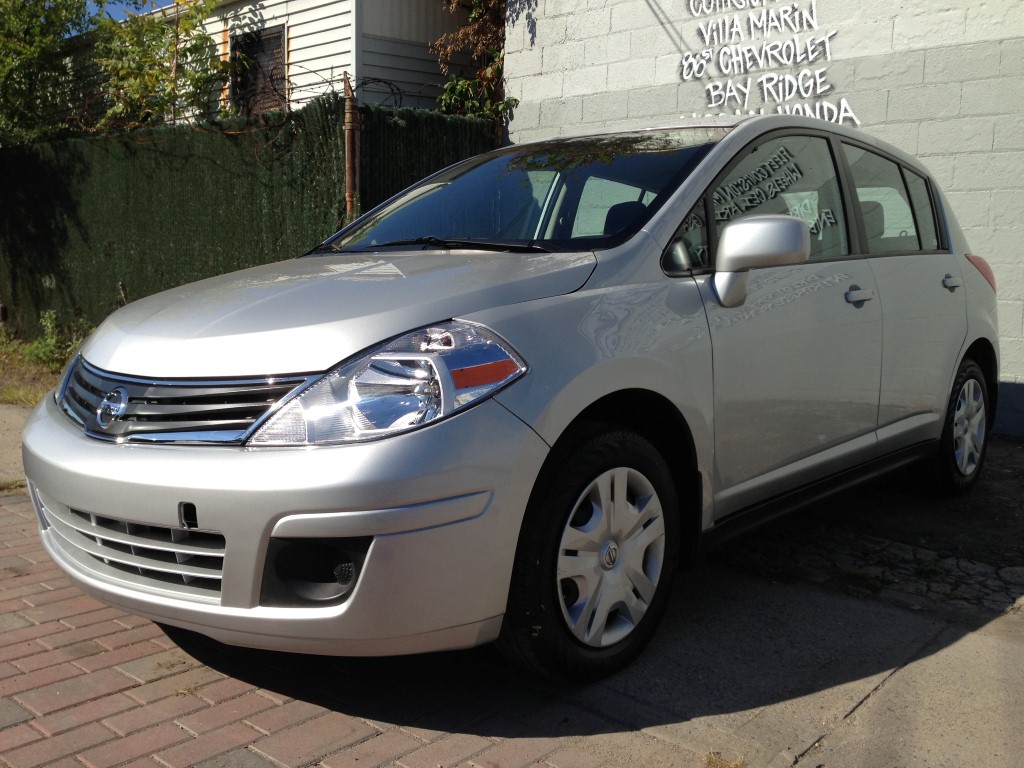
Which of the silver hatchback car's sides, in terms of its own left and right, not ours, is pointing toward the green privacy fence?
right

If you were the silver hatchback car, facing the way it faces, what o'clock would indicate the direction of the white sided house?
The white sided house is roughly at 4 o'clock from the silver hatchback car.

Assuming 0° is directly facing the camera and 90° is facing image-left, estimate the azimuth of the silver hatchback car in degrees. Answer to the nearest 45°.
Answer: approximately 45°

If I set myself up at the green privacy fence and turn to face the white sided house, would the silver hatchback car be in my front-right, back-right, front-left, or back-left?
back-right
